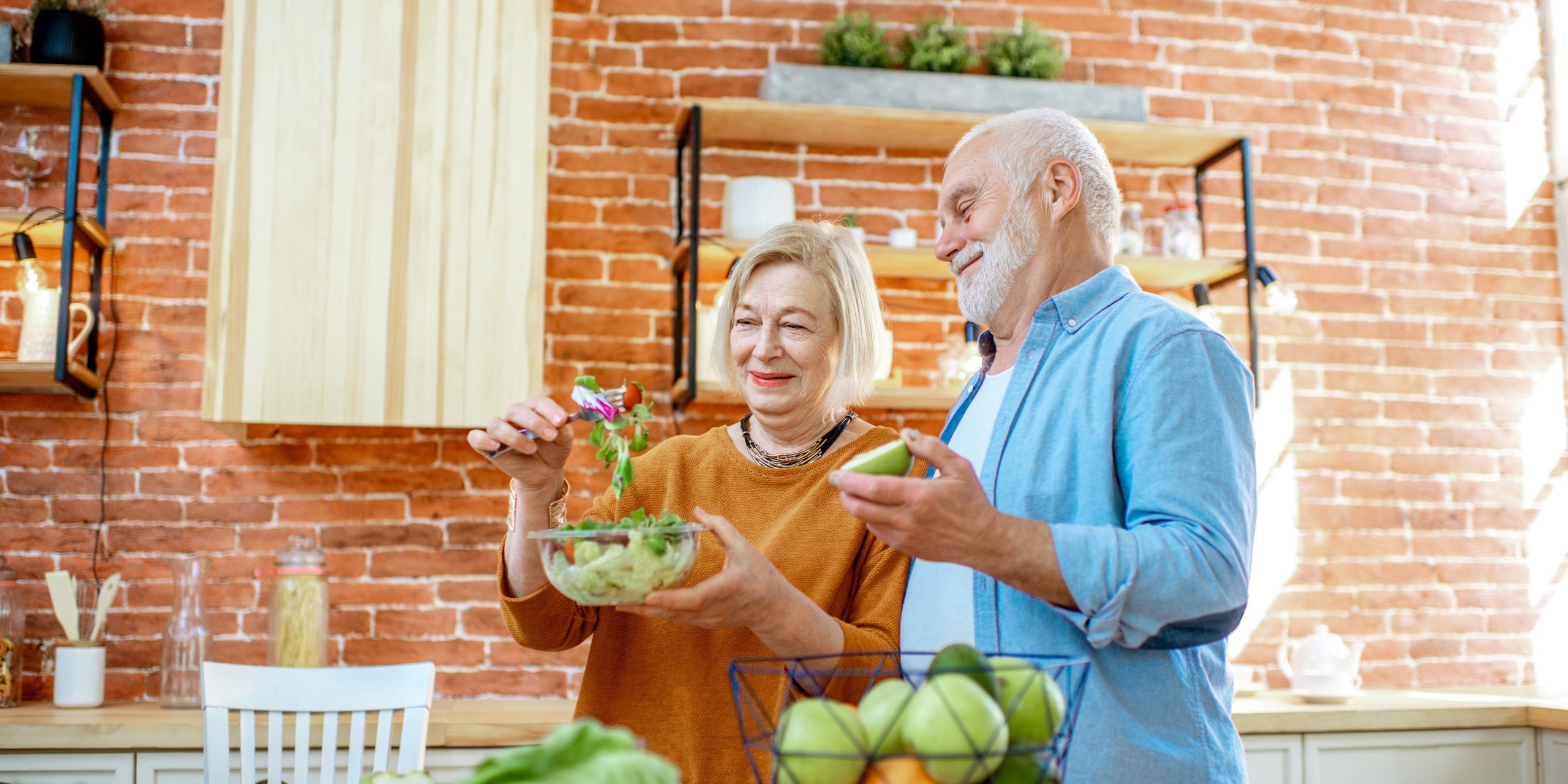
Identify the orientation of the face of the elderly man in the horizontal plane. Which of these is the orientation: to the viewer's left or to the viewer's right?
to the viewer's left

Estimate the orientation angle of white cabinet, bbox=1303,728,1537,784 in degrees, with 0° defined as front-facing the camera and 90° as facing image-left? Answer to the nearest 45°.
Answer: approximately 0°

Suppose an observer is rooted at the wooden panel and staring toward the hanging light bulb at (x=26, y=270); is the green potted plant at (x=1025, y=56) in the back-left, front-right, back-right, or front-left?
back-right
